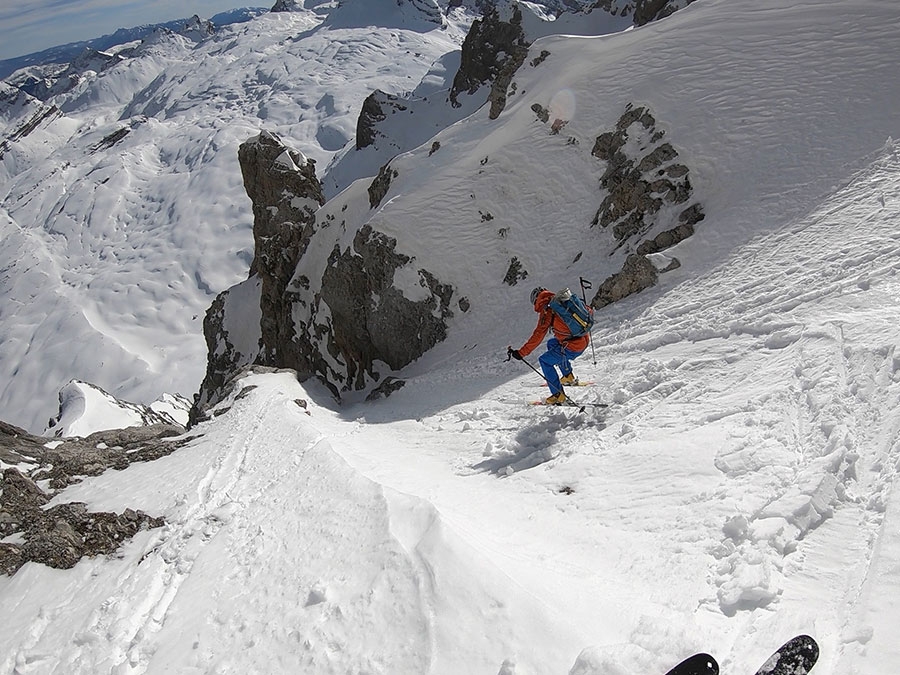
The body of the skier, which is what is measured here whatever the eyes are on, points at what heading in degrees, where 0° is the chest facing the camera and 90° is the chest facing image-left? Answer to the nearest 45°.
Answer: approximately 90°

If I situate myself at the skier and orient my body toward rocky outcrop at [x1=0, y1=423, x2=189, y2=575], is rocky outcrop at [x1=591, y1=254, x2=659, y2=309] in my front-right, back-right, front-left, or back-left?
back-right

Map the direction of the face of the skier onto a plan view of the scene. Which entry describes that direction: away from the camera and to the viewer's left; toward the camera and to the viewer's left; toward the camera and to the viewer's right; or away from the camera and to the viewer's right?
away from the camera and to the viewer's left

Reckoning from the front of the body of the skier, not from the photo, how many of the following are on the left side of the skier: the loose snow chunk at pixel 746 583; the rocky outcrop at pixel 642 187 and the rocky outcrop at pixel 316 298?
1
